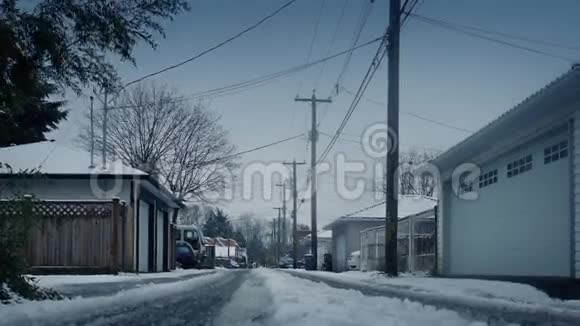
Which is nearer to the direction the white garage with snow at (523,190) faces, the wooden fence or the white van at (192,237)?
the wooden fence

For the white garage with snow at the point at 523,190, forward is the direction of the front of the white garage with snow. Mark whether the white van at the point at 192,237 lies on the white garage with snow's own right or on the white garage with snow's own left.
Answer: on the white garage with snow's own right

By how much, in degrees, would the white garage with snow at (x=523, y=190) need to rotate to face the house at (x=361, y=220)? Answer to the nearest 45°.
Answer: approximately 135° to its right

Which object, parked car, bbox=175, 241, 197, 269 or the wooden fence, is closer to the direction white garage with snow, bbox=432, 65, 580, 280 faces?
the wooden fence

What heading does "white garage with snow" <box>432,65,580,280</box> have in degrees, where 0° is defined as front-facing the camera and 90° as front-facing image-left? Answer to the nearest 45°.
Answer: approximately 45°
